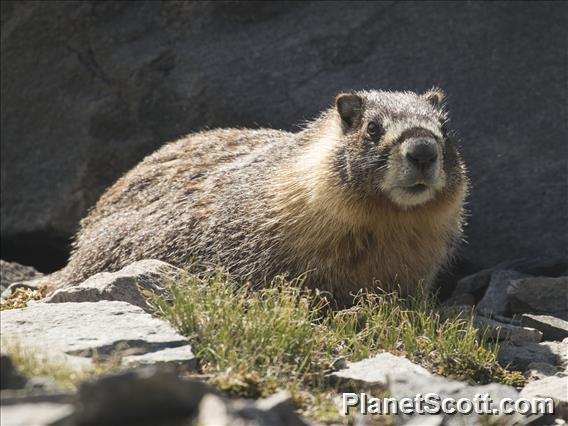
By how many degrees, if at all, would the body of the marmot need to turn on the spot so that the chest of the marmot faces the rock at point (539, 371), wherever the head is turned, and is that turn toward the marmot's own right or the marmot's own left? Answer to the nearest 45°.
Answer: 0° — it already faces it

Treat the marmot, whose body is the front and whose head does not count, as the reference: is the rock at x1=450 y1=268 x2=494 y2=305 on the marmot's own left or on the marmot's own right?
on the marmot's own left

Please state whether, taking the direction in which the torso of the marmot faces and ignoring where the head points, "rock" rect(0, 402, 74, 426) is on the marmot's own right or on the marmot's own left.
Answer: on the marmot's own right

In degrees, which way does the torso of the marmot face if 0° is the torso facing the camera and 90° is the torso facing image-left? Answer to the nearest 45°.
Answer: approximately 315°

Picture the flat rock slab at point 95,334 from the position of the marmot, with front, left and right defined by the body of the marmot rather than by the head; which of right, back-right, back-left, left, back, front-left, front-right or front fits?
right

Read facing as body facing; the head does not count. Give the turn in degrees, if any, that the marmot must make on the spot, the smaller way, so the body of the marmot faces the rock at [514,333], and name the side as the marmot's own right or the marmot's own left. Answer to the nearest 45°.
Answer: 0° — it already faces it

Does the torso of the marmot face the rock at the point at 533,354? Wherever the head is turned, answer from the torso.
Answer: yes

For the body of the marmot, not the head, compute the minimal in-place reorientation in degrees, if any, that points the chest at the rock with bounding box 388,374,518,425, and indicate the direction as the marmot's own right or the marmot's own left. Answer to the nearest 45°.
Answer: approximately 45° to the marmot's own right

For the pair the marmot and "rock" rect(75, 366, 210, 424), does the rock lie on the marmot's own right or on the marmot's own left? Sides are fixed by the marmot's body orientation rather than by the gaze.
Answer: on the marmot's own right

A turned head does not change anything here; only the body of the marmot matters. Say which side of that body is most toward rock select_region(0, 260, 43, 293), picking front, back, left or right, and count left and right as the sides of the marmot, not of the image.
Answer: back
